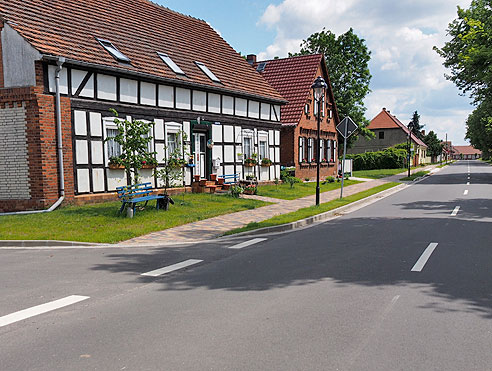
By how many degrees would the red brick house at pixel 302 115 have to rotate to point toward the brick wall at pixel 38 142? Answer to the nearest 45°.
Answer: approximately 90° to its right

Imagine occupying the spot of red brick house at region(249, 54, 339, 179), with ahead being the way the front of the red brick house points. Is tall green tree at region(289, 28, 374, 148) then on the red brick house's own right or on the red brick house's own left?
on the red brick house's own left

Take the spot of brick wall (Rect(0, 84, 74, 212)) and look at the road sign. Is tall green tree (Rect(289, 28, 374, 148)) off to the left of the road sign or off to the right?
left

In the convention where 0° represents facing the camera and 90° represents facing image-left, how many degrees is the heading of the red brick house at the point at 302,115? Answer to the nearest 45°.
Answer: approximately 315°

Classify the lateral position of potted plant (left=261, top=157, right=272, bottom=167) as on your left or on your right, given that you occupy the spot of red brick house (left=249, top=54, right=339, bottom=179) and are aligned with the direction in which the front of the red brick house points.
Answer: on your right
